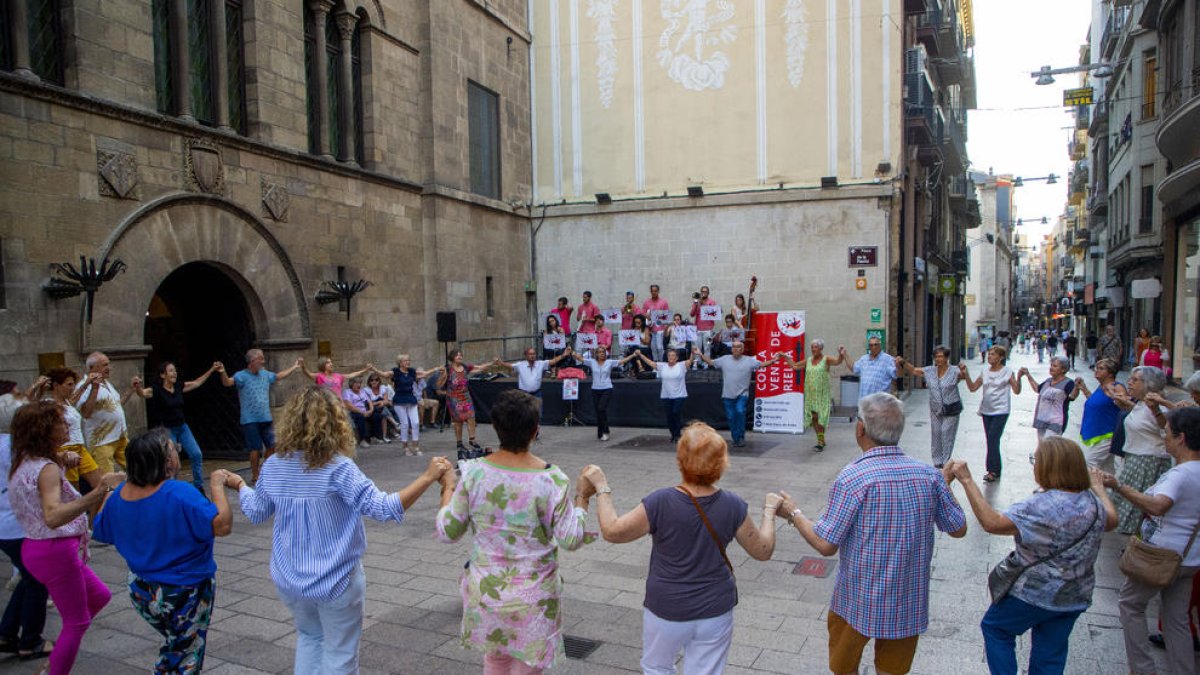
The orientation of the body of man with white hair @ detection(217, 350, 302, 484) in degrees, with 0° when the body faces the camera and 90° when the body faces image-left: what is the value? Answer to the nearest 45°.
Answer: approximately 315°

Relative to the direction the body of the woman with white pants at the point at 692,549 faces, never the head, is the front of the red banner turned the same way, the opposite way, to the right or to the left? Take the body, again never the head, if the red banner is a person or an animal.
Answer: the opposite way

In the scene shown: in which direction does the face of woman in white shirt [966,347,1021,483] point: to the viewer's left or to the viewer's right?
to the viewer's left

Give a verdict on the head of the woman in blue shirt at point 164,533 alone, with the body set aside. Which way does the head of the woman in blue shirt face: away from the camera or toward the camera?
away from the camera

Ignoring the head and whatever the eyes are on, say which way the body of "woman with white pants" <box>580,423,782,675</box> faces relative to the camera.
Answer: away from the camera

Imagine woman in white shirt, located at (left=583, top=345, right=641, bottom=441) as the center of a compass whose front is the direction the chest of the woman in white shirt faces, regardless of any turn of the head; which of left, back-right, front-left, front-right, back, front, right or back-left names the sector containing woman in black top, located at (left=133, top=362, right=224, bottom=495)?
front-right

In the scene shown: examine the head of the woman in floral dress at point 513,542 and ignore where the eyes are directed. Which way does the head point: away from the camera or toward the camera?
away from the camera

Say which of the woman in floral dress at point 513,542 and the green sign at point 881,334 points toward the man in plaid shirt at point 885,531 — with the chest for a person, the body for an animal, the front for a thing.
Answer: the green sign

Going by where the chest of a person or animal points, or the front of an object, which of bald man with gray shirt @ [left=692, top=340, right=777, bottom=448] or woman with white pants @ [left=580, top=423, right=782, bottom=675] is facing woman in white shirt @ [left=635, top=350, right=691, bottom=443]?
the woman with white pants

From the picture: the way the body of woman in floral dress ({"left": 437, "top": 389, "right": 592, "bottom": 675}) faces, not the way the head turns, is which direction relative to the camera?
away from the camera
